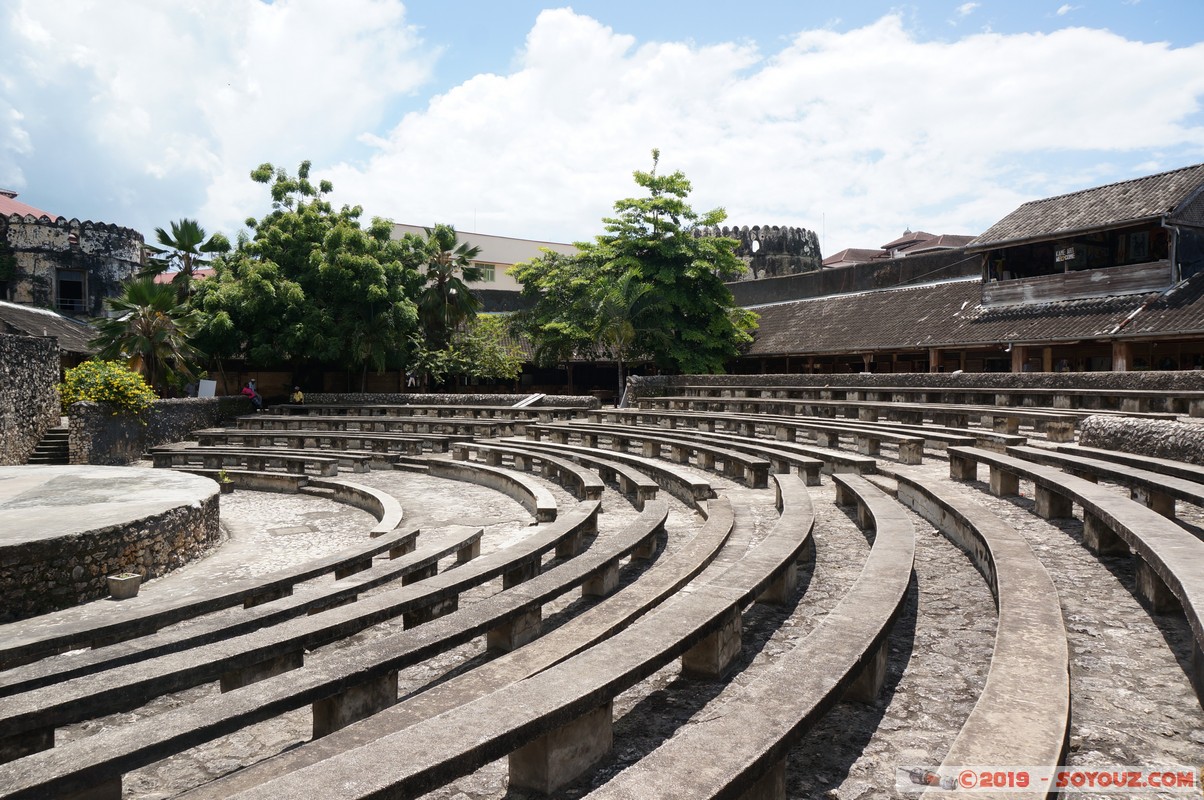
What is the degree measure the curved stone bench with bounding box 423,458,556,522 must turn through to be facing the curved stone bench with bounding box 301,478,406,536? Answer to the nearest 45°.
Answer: approximately 45° to its right

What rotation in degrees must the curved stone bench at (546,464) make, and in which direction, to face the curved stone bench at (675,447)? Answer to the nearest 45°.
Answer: approximately 135° to its left

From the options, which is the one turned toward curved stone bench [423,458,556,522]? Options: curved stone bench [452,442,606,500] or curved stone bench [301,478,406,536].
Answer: curved stone bench [452,442,606,500]

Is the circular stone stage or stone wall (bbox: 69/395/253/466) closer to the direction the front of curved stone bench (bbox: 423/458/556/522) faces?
the circular stone stage

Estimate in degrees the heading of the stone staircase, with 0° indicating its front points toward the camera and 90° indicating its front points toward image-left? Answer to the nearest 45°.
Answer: approximately 0°

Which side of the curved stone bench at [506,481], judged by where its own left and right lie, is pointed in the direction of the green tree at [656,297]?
back

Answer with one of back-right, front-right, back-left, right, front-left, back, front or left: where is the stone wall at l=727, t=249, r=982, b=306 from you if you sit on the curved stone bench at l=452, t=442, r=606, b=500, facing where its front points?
back

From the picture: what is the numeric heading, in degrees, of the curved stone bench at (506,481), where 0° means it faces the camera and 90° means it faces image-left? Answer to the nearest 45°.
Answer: approximately 45°
